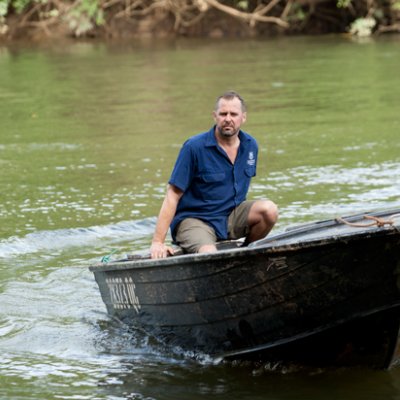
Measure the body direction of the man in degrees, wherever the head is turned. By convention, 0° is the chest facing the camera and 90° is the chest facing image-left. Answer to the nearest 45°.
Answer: approximately 315°
